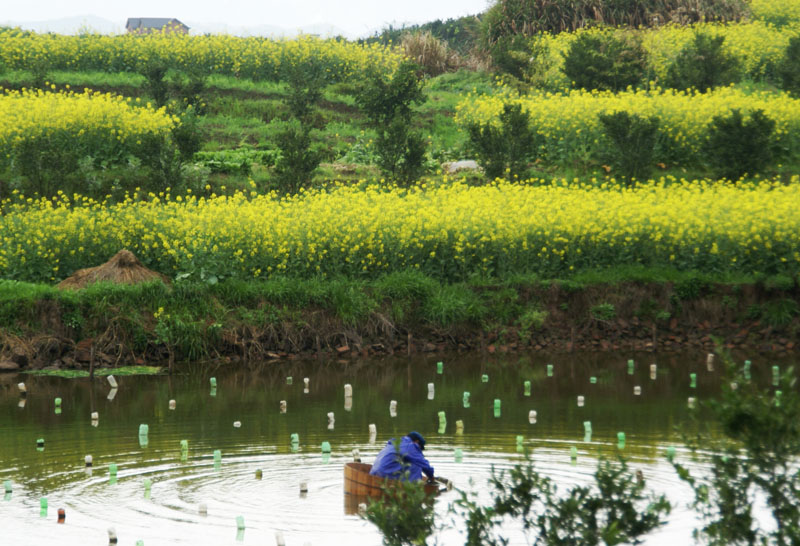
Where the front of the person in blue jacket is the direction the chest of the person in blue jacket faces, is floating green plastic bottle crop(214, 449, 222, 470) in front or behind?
behind

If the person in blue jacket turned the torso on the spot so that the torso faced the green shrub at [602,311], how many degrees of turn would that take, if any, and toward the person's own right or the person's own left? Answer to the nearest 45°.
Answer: approximately 90° to the person's own left

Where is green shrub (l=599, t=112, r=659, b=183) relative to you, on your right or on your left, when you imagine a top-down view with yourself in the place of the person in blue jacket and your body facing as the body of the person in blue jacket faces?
on your left

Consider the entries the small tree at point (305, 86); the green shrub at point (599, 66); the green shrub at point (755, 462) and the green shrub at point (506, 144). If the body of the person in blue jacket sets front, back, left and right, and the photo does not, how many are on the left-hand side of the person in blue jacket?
3

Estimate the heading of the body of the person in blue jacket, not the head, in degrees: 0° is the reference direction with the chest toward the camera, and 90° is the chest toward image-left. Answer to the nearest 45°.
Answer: approximately 270°

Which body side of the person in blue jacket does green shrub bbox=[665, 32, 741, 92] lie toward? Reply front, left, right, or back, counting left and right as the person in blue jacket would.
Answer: left

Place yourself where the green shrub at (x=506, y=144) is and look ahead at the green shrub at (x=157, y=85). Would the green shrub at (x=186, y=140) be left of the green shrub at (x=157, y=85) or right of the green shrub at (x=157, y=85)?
left

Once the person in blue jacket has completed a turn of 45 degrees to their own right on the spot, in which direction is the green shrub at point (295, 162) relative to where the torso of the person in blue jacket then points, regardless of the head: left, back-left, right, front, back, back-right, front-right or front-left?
back-left

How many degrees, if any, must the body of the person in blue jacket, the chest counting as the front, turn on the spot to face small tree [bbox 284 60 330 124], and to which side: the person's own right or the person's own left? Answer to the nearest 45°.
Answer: approximately 90° to the person's own left

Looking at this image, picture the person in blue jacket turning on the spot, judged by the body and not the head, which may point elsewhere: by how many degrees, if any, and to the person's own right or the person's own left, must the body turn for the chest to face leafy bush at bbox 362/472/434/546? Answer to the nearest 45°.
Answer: approximately 90° to the person's own right

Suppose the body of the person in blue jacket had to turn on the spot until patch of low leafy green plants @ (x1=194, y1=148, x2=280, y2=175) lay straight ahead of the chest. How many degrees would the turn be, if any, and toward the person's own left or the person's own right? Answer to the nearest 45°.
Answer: approximately 90° to the person's own left

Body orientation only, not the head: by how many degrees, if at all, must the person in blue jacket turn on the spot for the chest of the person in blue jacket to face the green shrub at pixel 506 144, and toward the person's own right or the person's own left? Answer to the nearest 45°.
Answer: approximately 90° to the person's own left

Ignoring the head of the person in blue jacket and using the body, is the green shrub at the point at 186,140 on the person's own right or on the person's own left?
on the person's own left

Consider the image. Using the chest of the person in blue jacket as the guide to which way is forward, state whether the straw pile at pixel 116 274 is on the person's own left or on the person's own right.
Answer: on the person's own left

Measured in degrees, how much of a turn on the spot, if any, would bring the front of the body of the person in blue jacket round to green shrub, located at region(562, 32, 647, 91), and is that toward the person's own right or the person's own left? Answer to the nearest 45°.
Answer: approximately 90° to the person's own left
